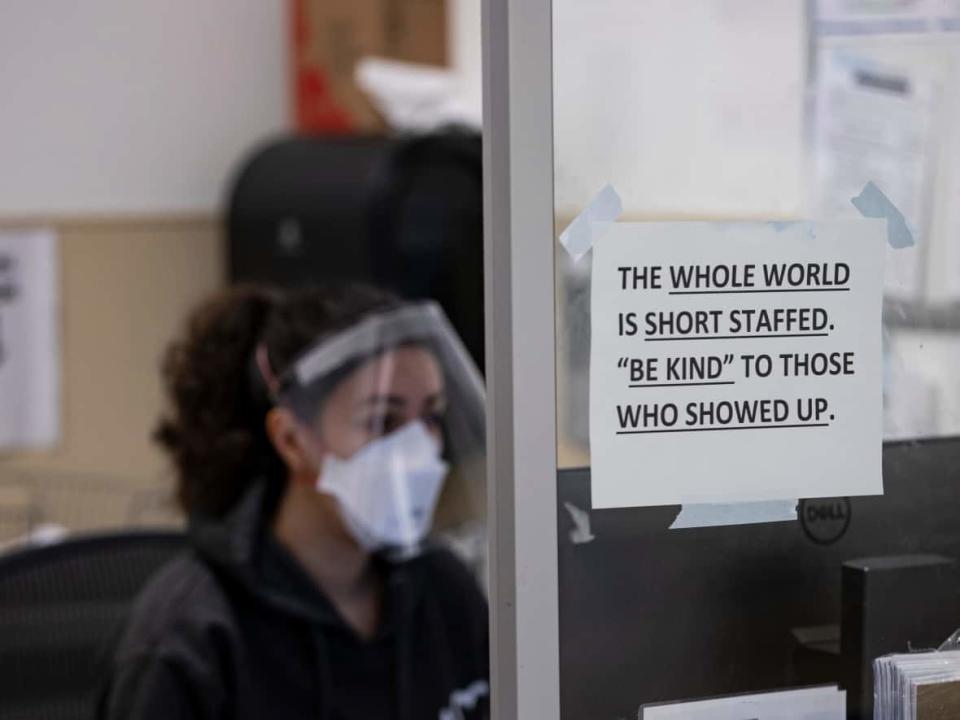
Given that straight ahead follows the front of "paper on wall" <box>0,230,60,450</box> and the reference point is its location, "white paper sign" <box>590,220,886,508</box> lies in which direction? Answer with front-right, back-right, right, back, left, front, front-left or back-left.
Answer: front

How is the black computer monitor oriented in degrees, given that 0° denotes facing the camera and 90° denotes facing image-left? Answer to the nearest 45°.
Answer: approximately 180°

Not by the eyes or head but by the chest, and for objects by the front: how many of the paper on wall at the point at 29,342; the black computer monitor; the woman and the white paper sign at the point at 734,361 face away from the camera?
1

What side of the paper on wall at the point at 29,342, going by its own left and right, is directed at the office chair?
front

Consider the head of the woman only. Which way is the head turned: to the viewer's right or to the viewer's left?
to the viewer's right

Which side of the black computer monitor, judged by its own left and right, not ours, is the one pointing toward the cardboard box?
front

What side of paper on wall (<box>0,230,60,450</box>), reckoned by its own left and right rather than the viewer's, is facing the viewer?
front

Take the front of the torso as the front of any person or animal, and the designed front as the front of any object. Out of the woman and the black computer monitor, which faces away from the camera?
the black computer monitor

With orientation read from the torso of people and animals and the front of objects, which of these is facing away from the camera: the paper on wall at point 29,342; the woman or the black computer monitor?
the black computer monitor

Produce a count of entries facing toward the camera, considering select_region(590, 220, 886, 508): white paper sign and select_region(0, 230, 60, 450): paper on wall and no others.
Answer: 2

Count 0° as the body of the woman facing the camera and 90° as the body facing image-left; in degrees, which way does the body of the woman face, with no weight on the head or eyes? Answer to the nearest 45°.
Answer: approximately 315°
